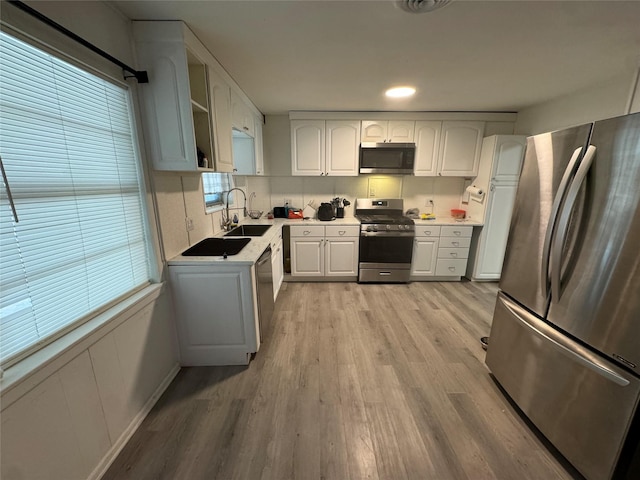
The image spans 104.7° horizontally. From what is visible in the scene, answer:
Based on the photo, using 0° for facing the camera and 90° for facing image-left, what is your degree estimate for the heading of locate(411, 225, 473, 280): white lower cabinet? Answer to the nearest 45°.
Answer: approximately 0°

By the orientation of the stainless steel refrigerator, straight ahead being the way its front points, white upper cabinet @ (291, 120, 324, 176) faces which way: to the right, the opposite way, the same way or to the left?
to the left

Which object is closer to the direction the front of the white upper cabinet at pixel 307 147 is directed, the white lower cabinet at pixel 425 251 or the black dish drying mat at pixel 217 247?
the black dish drying mat

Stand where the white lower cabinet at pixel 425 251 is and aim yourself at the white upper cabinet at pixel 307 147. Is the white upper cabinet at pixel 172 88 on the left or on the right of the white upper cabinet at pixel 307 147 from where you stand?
left

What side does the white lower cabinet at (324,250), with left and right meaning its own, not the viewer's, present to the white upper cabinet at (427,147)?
left

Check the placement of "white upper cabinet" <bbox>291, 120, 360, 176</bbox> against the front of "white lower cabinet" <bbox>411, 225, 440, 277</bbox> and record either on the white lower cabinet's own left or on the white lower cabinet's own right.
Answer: on the white lower cabinet's own right

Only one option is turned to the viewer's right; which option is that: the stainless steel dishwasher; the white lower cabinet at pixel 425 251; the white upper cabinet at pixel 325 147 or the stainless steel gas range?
the stainless steel dishwasher

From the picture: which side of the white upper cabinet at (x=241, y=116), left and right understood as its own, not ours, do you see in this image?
right

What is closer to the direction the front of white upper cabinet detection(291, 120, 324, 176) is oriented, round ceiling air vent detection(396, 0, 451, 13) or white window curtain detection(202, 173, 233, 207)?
the round ceiling air vent

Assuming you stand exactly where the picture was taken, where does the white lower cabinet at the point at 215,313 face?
facing to the right of the viewer
